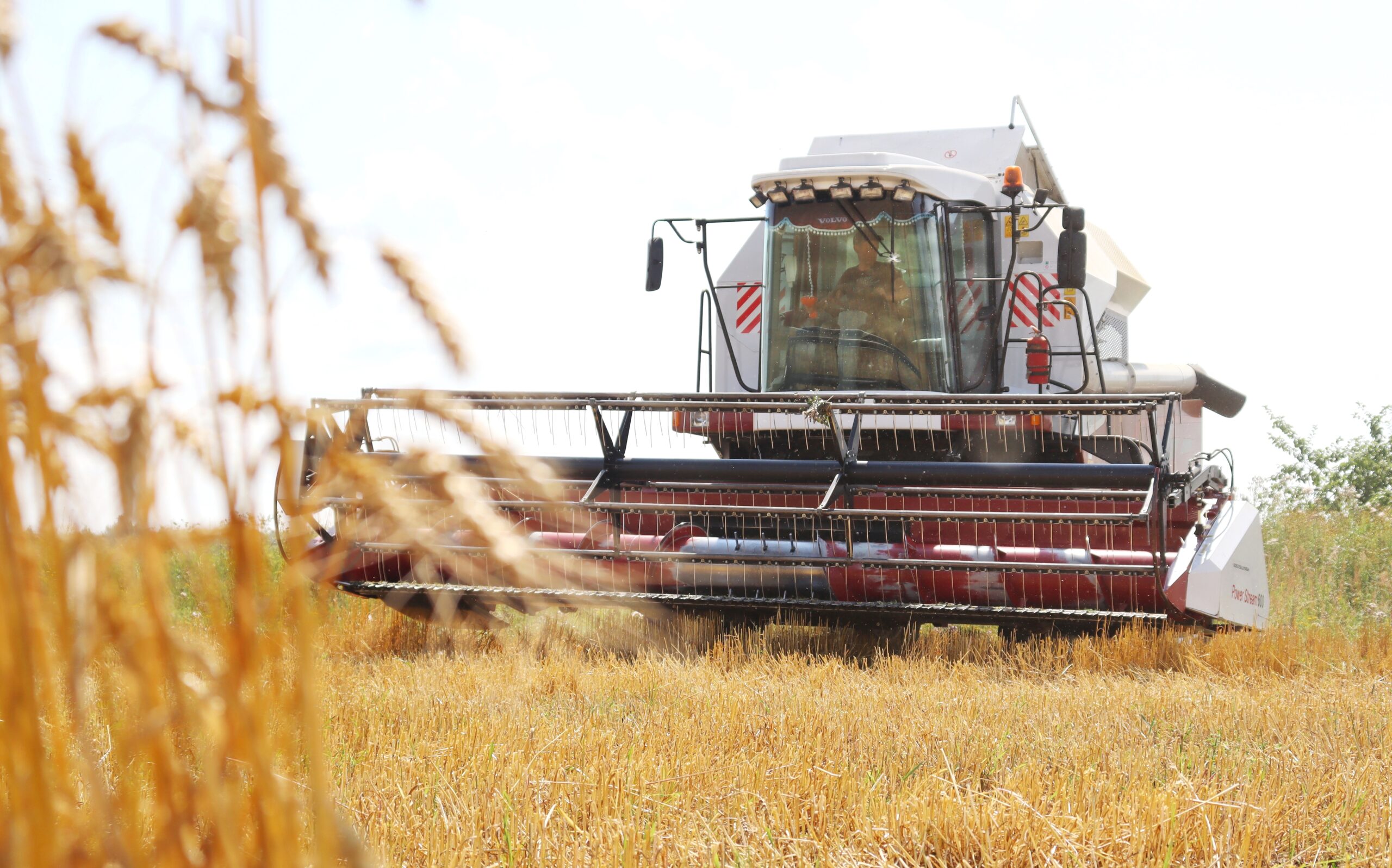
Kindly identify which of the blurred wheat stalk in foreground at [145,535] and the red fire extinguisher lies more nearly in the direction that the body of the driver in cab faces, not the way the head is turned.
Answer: the blurred wheat stalk in foreground

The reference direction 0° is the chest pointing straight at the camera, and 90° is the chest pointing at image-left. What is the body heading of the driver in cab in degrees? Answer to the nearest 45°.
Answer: approximately 0°

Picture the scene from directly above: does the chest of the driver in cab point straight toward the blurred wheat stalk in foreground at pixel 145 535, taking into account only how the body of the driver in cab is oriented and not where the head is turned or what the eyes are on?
yes

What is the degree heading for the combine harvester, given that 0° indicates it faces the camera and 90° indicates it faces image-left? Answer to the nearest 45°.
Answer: approximately 0°

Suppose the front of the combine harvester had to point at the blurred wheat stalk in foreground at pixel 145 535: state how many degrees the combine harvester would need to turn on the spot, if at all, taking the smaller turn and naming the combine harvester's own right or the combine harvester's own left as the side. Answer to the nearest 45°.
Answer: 0° — it already faces it

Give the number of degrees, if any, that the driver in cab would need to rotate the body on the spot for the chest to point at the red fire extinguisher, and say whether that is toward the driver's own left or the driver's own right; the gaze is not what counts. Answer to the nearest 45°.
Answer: approximately 90° to the driver's own left
